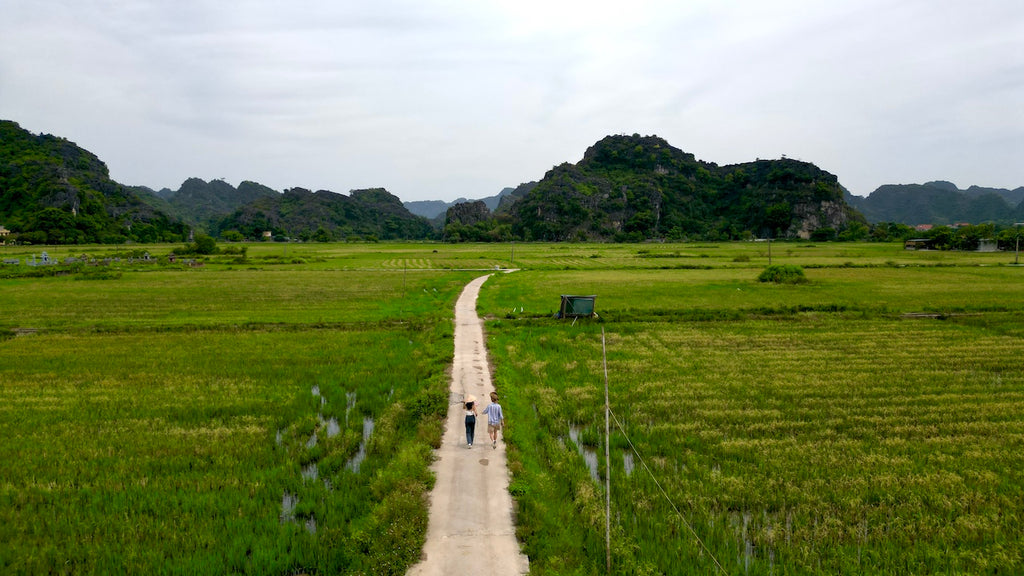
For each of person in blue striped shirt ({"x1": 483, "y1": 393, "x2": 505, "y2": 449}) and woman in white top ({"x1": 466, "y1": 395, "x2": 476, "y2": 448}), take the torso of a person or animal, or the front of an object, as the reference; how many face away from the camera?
2

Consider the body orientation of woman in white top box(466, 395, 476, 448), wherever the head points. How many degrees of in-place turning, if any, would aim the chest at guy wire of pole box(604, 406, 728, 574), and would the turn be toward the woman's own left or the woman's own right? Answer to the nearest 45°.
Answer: approximately 135° to the woman's own right

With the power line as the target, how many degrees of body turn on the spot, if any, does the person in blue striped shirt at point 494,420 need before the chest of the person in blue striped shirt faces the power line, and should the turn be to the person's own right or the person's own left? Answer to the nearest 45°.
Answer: approximately 135° to the person's own right

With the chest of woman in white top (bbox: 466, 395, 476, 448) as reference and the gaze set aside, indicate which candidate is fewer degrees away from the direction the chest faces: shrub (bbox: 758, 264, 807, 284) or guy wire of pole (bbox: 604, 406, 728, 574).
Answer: the shrub

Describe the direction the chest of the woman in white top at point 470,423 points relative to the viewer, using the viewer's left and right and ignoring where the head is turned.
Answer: facing away from the viewer

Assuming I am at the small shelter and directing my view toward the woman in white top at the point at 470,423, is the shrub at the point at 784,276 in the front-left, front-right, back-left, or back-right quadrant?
back-left

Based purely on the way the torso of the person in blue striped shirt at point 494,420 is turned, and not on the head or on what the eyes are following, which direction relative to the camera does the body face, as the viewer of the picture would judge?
away from the camera

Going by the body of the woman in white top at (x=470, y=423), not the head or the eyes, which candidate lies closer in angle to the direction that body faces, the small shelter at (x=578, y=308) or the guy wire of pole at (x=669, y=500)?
the small shelter

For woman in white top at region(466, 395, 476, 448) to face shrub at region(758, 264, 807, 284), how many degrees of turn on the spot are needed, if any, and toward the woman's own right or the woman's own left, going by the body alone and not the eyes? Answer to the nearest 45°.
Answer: approximately 45° to the woman's own right
